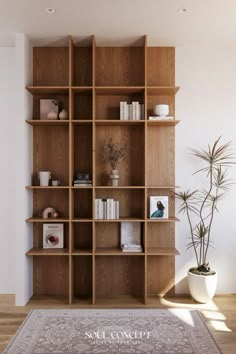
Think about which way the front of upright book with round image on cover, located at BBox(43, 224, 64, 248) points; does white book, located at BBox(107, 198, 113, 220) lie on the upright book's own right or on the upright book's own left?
on the upright book's own left

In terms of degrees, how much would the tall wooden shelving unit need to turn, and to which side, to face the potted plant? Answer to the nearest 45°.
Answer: approximately 90° to its left

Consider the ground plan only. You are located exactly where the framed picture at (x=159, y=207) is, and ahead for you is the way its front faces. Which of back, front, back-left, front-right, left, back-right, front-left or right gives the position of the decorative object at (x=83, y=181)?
right

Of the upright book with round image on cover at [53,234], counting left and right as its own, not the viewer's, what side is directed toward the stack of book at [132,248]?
left

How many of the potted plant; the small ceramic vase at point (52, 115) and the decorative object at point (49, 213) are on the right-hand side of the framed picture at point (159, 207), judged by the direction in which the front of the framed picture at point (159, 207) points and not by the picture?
2

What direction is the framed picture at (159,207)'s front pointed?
toward the camera

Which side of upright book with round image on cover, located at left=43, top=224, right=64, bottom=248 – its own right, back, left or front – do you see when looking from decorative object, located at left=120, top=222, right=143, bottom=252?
left
